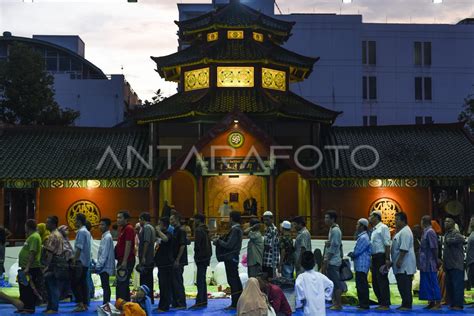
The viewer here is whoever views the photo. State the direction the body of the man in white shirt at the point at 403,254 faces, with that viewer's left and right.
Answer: facing to the left of the viewer

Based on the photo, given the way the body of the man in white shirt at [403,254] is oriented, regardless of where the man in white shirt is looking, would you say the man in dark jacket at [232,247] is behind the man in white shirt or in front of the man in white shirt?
in front

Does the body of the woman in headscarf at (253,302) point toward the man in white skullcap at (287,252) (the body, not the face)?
yes

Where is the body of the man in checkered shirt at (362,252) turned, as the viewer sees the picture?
to the viewer's left

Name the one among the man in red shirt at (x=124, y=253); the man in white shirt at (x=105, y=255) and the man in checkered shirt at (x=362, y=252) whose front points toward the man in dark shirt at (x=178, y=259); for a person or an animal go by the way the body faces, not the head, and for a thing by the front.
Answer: the man in checkered shirt

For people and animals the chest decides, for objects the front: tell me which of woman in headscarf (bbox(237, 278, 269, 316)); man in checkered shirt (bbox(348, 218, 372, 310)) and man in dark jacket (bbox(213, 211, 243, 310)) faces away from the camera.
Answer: the woman in headscarf

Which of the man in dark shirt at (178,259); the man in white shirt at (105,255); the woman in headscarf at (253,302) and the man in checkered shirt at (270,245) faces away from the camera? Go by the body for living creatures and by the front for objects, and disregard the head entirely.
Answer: the woman in headscarf

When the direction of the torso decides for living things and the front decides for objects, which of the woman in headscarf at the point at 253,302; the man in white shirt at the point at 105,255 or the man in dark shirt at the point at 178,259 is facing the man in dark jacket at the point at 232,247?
the woman in headscarf

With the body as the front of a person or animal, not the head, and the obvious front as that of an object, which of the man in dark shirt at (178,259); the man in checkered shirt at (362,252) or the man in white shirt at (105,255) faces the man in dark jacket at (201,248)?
the man in checkered shirt
